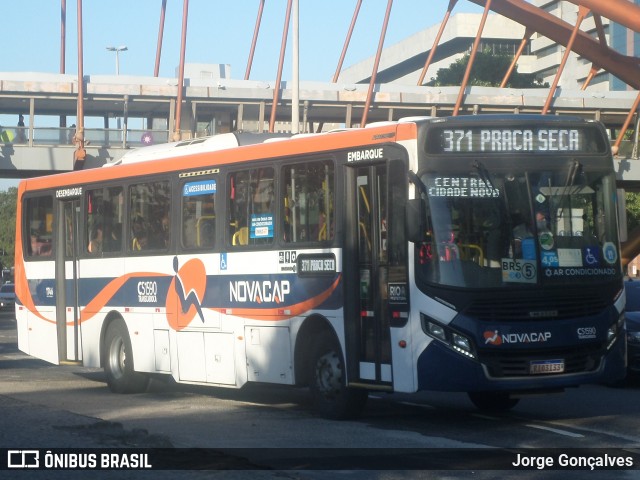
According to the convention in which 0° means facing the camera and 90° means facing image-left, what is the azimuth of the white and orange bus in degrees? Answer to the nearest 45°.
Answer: approximately 315°
